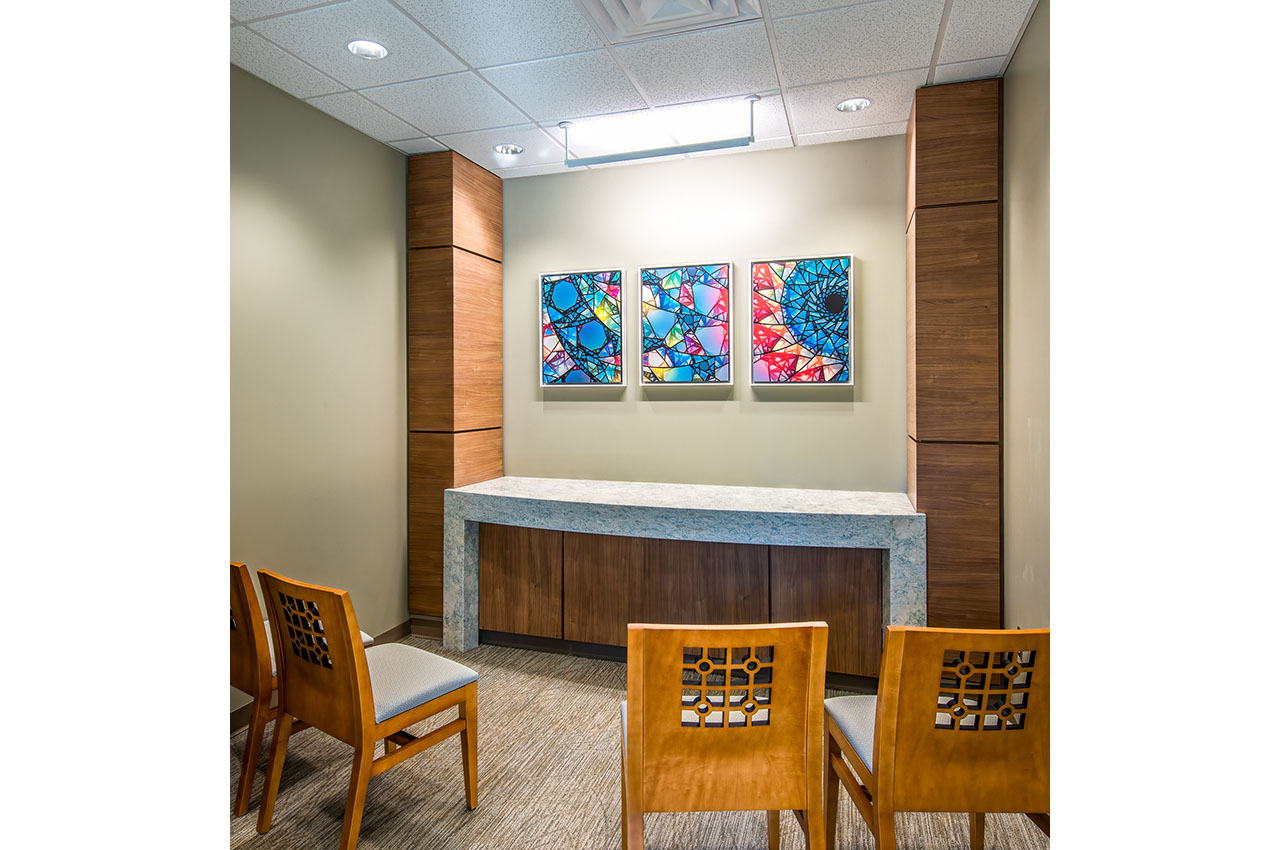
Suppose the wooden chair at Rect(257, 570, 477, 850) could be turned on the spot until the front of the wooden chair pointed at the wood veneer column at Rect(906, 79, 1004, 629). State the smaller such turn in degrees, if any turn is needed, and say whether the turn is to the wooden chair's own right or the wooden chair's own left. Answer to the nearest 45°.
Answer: approximately 45° to the wooden chair's own right

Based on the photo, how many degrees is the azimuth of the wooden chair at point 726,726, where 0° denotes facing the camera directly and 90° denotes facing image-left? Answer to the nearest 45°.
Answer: approximately 180°

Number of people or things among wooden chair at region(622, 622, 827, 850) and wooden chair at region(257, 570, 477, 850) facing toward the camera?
0

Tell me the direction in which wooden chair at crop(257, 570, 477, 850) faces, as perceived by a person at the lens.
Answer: facing away from the viewer and to the right of the viewer

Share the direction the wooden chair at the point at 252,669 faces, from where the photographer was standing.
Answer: facing away from the viewer and to the right of the viewer

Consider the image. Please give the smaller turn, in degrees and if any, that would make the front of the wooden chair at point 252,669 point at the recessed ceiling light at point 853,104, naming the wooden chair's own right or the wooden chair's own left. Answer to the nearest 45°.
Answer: approximately 45° to the wooden chair's own right
